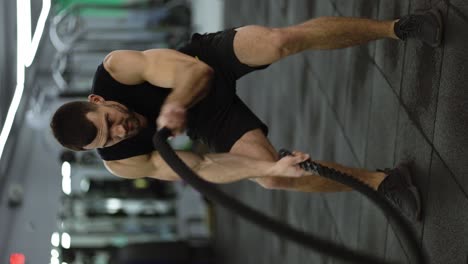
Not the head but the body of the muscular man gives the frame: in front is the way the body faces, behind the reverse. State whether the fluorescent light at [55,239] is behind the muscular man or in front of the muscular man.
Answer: behind

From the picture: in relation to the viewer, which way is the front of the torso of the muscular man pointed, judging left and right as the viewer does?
facing the viewer

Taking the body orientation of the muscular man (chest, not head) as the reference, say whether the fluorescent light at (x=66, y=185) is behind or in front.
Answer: behind

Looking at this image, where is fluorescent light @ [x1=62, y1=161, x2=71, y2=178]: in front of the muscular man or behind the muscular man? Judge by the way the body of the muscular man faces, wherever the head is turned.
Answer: behind

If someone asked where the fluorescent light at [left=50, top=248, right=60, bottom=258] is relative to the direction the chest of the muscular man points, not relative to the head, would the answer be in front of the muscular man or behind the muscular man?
behind

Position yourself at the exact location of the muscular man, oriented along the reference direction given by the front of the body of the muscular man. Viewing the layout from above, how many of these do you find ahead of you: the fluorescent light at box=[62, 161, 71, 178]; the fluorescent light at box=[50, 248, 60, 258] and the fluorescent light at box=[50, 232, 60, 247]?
0
